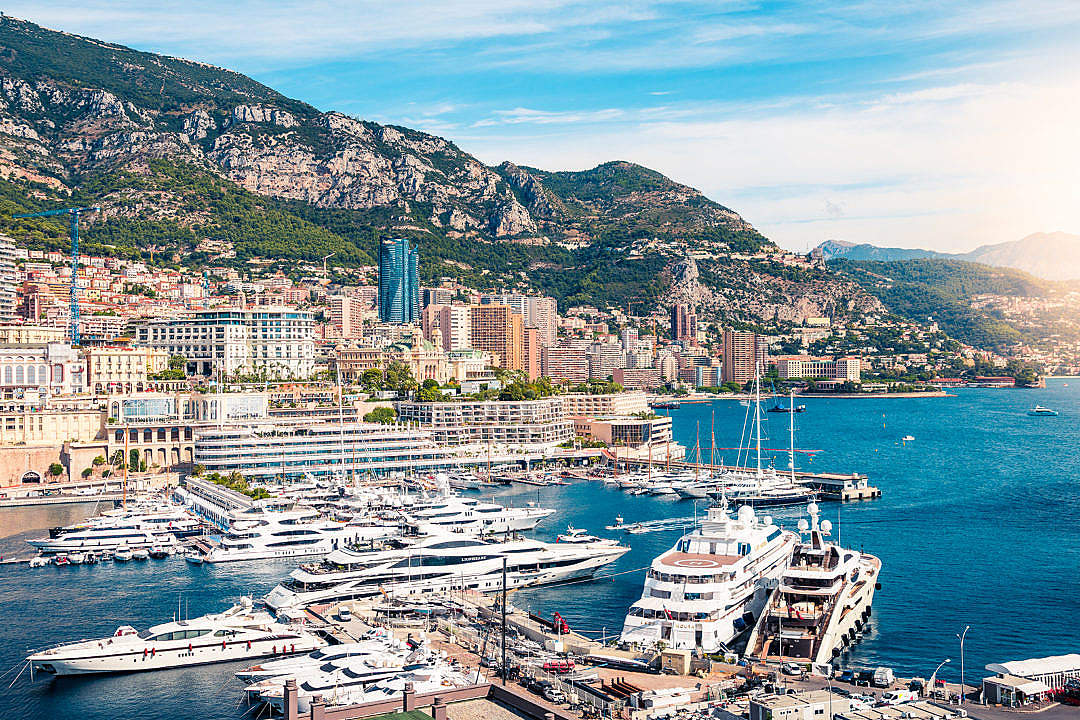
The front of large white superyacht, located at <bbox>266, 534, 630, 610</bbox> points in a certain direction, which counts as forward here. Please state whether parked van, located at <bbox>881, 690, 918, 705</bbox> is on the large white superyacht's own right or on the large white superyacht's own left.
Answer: on the large white superyacht's own right

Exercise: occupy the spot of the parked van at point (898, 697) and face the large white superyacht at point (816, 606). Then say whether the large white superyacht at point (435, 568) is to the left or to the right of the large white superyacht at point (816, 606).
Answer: left

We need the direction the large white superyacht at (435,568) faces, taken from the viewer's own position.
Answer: facing away from the viewer and to the right of the viewer

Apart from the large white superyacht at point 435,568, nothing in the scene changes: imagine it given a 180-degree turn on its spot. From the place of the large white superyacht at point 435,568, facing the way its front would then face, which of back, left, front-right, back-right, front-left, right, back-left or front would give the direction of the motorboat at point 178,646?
front

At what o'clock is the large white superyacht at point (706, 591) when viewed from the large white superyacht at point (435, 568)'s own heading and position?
the large white superyacht at point (706, 591) is roughly at 3 o'clock from the large white superyacht at point (435, 568).

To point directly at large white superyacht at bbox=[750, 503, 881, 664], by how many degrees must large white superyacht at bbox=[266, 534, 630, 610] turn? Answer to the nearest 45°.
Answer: approximately 90° to its right

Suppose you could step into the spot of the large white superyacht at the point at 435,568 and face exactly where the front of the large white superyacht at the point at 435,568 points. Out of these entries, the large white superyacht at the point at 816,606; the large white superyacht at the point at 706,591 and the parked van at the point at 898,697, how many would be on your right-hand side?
3
